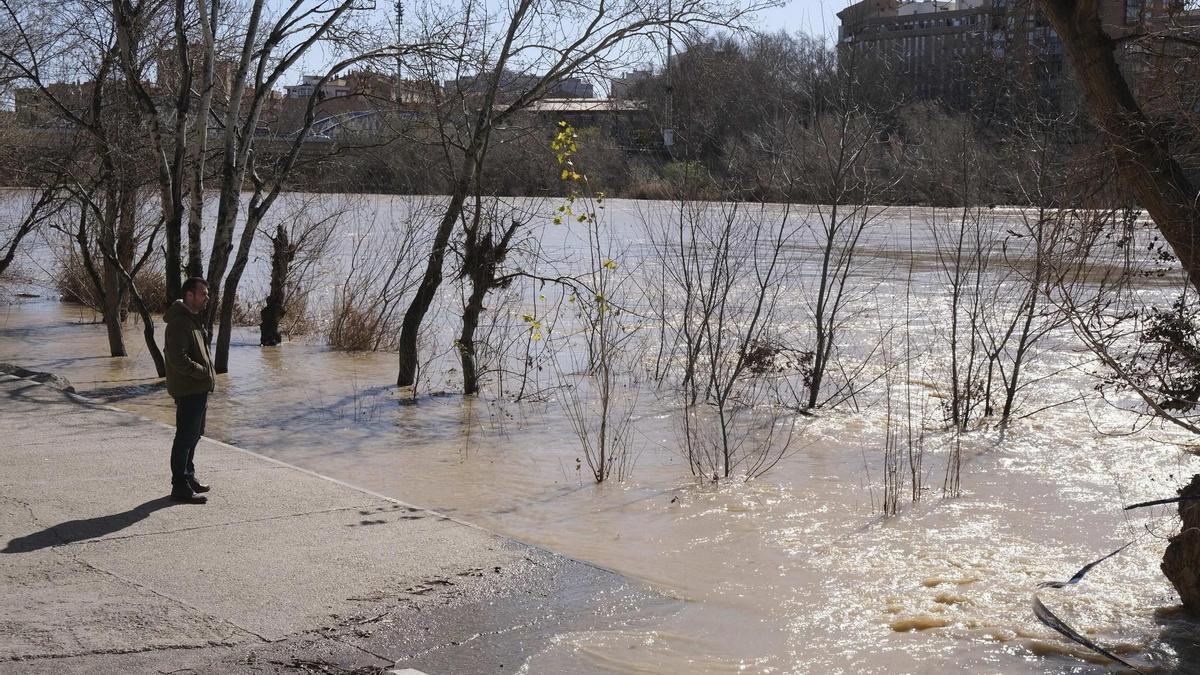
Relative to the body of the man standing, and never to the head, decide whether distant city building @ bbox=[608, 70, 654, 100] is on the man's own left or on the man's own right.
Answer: on the man's own left

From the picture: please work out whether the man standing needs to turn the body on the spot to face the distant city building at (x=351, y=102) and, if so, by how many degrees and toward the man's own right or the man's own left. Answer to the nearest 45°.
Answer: approximately 90° to the man's own left

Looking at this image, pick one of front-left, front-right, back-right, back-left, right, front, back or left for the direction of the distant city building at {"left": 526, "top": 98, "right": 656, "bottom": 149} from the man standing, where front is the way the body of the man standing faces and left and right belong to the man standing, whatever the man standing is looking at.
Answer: front-left

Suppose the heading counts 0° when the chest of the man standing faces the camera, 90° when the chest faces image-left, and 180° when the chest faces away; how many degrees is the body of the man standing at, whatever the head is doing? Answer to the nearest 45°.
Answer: approximately 270°

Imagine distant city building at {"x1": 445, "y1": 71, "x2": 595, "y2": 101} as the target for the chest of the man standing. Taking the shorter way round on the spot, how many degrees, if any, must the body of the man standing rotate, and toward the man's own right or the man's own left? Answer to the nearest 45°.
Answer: approximately 45° to the man's own left

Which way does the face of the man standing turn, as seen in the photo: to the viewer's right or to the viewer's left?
to the viewer's right
